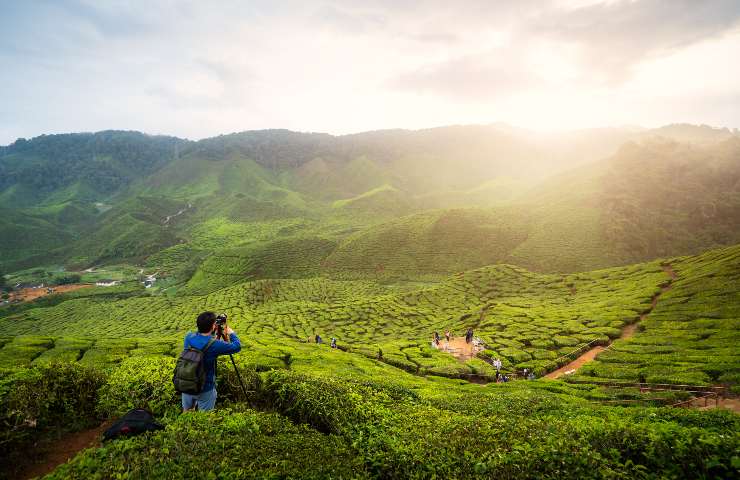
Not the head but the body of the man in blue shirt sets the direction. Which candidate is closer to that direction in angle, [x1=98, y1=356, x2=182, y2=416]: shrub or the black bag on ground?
the shrub

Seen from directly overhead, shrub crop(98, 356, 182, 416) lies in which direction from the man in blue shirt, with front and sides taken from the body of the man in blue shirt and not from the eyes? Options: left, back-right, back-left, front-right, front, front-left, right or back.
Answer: left

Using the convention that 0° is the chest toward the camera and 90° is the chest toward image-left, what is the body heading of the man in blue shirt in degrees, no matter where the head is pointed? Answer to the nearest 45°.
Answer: approximately 225°

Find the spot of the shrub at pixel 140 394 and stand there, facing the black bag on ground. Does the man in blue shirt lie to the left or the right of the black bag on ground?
left

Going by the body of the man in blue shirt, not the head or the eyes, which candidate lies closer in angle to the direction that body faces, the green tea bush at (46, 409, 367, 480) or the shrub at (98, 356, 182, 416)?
the shrub
